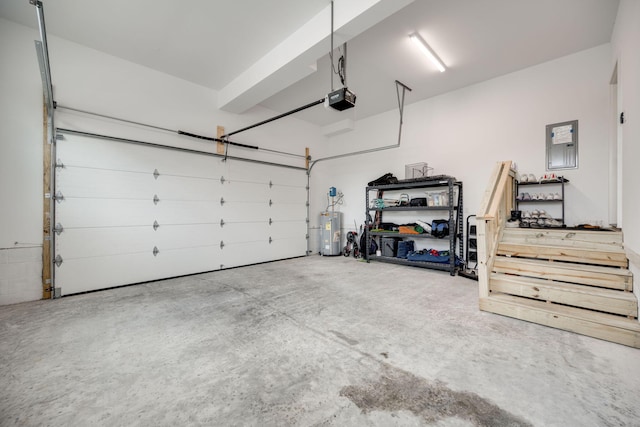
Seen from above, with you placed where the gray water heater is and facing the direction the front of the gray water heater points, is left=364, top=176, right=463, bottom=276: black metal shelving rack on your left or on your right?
on your left

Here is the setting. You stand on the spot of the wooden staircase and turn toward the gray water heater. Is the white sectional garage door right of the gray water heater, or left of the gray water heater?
left

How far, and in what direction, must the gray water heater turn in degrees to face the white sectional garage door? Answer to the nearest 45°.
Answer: approximately 45° to its right

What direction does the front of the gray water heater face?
toward the camera

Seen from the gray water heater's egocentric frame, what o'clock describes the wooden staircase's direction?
The wooden staircase is roughly at 11 o'clock from the gray water heater.
